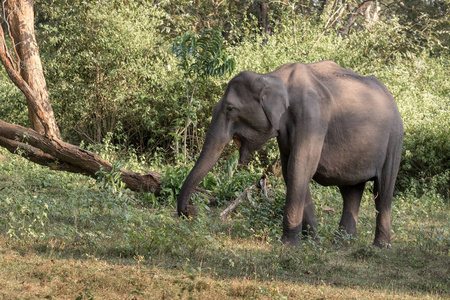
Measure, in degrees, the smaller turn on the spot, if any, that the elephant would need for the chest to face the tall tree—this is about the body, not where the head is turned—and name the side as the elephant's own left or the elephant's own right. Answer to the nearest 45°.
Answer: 0° — it already faces it

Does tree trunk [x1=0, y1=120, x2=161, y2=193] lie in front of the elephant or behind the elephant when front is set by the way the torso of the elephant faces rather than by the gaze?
in front

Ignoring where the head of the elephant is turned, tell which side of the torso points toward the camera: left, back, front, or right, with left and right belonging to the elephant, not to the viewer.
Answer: left
